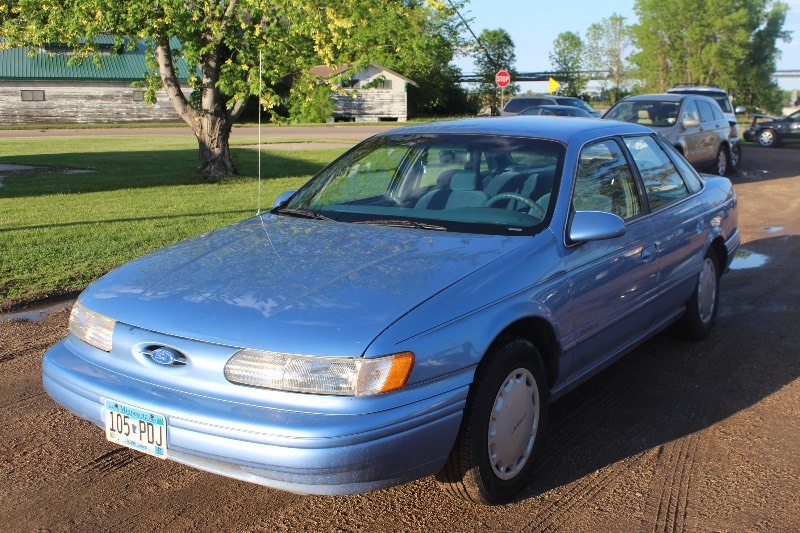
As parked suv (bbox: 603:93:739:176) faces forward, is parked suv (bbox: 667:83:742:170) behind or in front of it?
behind

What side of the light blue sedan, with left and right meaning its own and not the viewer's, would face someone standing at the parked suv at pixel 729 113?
back

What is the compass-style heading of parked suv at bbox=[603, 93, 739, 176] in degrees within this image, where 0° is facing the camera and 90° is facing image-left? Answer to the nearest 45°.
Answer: approximately 45°

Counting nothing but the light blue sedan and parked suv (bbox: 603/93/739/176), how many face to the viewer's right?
0

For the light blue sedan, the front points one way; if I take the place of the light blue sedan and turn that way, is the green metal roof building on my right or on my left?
on my right

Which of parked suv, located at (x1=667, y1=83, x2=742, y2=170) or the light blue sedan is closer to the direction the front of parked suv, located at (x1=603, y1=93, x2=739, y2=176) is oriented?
the light blue sedan

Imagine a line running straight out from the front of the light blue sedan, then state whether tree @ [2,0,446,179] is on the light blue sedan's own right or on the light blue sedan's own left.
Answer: on the light blue sedan's own right

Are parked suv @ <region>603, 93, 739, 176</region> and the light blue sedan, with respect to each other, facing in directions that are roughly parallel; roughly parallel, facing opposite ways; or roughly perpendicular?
roughly parallel

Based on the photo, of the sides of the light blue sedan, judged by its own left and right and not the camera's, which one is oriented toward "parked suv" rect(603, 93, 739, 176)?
back

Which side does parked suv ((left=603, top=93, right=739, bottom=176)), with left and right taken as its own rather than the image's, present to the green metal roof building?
right

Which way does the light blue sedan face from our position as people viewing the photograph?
facing the viewer and to the left of the viewer

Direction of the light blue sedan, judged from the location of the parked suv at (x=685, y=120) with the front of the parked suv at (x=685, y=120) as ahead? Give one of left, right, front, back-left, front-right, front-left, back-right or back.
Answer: front-left
